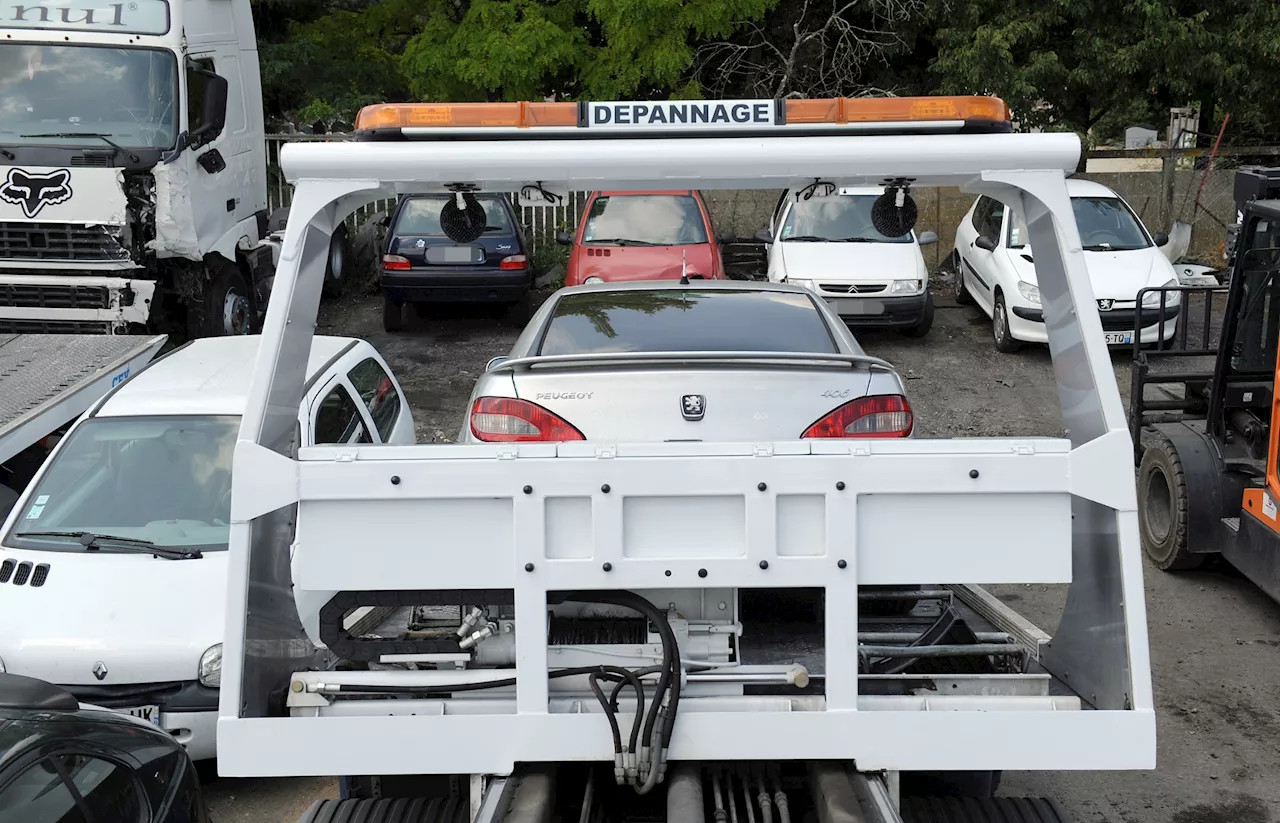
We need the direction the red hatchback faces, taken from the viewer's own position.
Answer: facing the viewer

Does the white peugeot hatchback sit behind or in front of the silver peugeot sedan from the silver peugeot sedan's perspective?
in front

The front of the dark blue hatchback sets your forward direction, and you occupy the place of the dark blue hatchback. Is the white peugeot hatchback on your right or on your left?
on your right

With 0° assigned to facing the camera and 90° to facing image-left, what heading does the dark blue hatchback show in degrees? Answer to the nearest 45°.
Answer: approximately 180°

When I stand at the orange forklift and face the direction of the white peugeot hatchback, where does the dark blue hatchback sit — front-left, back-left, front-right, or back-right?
front-left

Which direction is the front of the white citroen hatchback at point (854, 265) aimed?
toward the camera

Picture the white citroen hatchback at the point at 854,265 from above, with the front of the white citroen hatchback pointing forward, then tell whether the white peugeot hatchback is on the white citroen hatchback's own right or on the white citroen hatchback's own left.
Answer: on the white citroen hatchback's own left

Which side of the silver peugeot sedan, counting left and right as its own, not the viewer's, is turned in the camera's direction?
back

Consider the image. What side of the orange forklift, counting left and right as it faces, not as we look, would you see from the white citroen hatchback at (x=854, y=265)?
front

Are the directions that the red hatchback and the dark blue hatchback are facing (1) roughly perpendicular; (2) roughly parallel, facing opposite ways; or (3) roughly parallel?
roughly parallel, facing opposite ways

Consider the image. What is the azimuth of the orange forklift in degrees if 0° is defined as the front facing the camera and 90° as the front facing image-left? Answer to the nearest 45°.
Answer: approximately 135°
